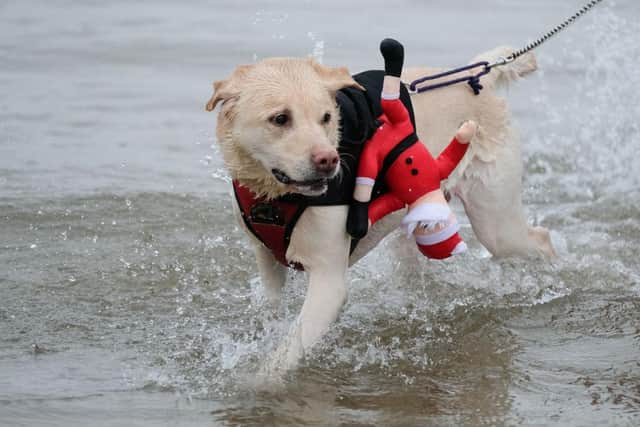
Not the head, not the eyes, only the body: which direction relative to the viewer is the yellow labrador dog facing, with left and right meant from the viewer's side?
facing the viewer and to the left of the viewer
